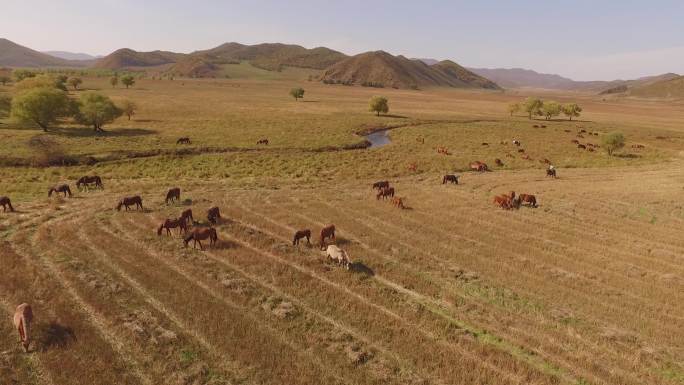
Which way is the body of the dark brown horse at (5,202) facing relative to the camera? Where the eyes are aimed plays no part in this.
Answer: to the viewer's right

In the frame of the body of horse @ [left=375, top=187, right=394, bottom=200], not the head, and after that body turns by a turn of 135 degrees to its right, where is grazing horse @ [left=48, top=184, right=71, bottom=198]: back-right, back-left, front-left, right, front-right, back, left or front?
back-left

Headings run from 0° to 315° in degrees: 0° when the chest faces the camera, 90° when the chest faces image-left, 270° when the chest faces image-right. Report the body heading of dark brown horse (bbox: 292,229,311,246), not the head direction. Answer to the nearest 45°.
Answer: approximately 90°

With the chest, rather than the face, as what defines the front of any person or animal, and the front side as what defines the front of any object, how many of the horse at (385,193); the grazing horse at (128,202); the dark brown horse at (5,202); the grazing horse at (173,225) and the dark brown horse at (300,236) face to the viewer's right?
1

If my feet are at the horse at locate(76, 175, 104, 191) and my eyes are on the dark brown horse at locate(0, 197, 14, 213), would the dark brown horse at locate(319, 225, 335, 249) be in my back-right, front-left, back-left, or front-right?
front-left

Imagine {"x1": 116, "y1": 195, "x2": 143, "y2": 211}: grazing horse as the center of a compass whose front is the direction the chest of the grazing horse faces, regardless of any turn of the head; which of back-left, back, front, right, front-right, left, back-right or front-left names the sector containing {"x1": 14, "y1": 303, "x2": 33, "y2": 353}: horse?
left

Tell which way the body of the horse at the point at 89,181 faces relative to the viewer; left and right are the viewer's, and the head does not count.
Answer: facing to the left of the viewer

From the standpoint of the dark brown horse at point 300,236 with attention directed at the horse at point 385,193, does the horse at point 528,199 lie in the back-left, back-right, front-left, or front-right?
front-right

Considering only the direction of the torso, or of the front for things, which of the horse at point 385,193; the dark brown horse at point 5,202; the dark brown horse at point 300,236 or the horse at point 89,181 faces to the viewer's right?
the dark brown horse at point 5,202

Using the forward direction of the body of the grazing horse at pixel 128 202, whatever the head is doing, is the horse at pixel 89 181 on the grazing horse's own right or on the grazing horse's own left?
on the grazing horse's own right

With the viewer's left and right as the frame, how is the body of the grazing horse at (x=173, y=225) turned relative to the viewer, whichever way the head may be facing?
facing to the left of the viewer

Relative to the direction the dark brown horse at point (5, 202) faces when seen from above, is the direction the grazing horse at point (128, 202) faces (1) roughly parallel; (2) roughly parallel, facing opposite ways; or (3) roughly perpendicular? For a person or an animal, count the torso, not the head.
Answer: roughly parallel, facing opposite ways

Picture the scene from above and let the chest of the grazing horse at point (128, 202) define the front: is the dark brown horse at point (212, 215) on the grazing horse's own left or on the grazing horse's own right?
on the grazing horse's own left

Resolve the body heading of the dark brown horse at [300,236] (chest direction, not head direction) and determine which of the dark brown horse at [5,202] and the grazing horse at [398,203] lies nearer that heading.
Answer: the dark brown horse

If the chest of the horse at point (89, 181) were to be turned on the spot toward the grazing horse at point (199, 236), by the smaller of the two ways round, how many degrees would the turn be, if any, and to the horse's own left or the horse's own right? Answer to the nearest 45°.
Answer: approximately 90° to the horse's own left

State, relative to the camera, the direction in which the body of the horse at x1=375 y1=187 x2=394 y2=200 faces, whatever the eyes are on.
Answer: to the viewer's left
